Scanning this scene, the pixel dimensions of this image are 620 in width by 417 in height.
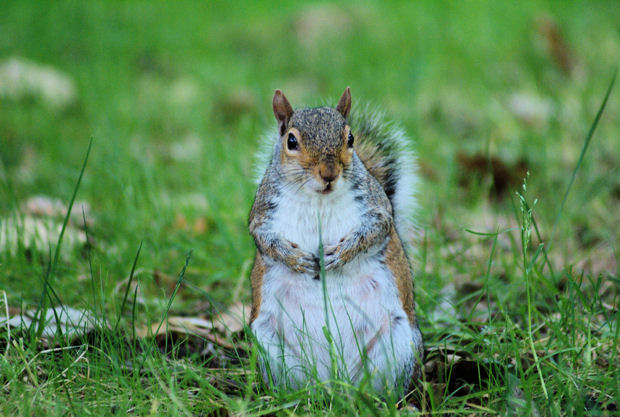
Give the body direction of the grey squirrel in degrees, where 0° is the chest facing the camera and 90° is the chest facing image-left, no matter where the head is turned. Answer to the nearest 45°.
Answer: approximately 0°
